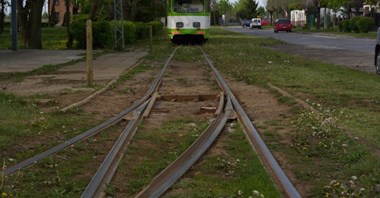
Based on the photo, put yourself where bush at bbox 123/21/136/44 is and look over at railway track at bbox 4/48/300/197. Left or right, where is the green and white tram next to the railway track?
left

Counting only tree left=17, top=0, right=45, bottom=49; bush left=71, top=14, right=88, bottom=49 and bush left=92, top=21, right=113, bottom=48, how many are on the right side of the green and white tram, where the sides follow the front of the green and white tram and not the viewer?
3

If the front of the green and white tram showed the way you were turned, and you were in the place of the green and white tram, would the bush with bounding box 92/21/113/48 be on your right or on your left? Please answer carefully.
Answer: on your right

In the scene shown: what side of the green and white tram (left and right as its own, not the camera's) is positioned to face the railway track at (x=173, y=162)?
front

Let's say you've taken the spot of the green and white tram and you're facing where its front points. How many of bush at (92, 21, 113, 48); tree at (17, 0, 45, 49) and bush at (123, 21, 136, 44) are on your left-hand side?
0

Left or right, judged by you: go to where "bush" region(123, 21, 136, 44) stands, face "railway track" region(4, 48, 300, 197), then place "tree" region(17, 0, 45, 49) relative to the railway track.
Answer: right

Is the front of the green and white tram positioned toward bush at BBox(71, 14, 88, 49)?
no

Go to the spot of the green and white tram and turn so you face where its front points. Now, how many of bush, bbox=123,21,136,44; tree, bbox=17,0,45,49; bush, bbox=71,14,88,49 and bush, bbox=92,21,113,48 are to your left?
0

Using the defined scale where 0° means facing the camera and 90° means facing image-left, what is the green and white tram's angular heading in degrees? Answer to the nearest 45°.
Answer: approximately 0°
